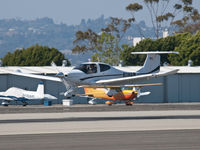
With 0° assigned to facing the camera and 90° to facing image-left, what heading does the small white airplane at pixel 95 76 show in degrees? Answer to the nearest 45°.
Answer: approximately 45°
